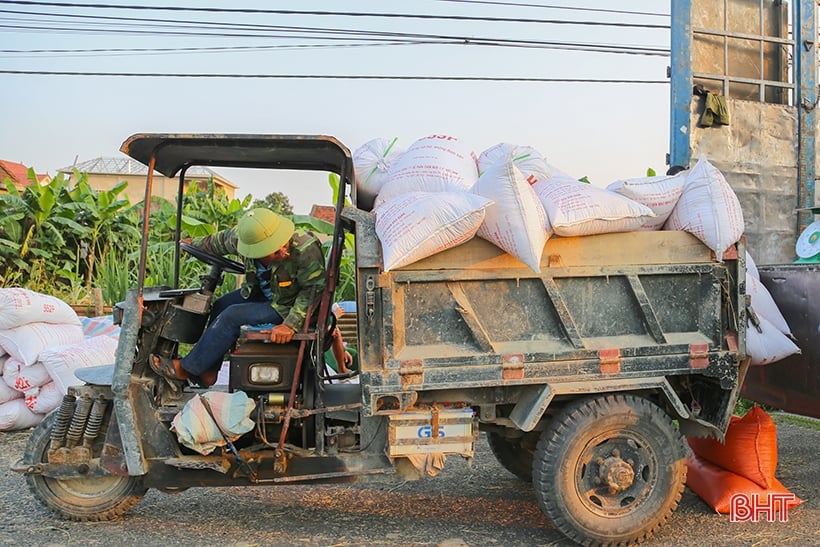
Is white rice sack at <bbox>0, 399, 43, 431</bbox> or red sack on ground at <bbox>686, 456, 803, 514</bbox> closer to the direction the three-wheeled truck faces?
the white rice sack

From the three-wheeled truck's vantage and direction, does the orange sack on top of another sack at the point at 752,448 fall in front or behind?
behind

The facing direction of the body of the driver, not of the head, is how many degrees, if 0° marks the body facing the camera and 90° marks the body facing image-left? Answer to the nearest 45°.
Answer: approximately 45°

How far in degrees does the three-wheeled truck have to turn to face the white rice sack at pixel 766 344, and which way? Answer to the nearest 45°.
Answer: approximately 180°

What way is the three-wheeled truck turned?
to the viewer's left
